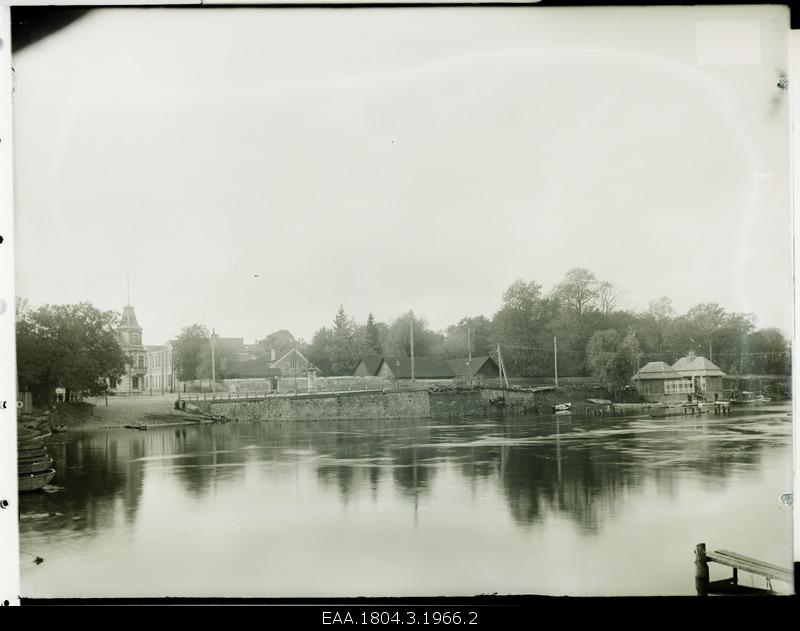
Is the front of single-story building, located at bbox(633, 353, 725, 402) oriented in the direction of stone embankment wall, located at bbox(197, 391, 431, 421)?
no

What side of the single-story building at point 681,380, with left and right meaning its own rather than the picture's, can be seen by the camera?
front

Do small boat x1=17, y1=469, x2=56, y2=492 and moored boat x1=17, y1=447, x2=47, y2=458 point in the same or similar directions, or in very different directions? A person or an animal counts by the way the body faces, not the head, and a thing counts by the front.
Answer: same or similar directions

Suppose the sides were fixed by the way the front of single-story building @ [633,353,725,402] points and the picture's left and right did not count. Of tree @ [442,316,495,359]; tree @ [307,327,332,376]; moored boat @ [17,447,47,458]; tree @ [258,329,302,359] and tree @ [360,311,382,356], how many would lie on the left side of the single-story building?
0
